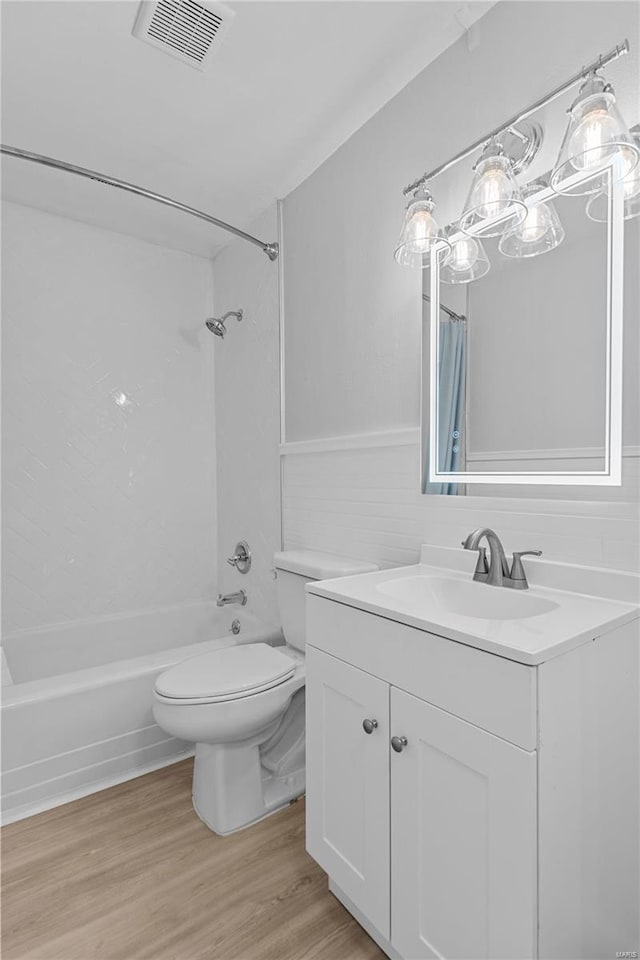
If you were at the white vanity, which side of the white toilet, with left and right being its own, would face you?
left

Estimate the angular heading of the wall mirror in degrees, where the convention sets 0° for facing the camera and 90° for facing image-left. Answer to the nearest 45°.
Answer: approximately 45°

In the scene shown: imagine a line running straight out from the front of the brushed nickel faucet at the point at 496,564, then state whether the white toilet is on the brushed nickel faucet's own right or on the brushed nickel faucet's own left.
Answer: on the brushed nickel faucet's own right
